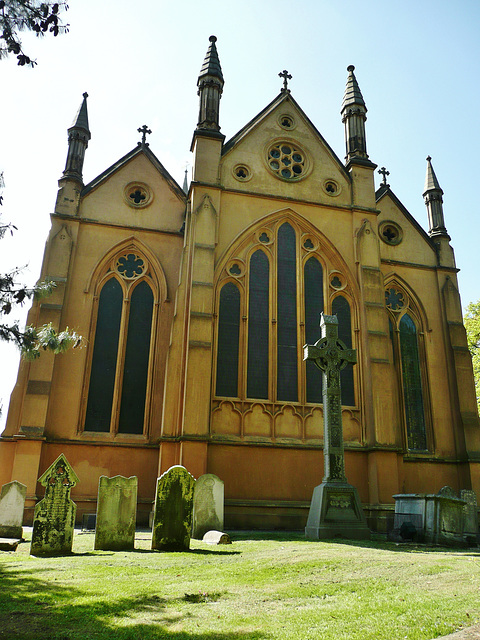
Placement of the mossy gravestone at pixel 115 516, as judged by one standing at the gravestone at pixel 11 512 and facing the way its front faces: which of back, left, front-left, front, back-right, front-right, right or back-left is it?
front-left

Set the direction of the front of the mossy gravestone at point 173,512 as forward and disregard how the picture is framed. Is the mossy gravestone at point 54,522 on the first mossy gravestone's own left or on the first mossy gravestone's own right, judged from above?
on the first mossy gravestone's own right

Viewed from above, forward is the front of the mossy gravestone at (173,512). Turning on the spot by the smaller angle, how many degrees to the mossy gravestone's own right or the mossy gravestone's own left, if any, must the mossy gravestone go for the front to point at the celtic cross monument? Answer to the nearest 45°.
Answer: approximately 135° to the mossy gravestone's own left

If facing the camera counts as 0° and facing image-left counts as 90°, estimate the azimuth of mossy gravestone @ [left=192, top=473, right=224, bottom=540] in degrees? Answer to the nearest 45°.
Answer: approximately 0°

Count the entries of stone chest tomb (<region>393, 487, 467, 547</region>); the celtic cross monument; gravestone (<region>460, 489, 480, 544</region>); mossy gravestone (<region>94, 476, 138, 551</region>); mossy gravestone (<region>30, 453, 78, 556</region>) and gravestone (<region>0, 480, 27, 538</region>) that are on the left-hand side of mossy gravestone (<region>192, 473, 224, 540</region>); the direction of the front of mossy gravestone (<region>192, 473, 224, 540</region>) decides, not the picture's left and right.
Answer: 3

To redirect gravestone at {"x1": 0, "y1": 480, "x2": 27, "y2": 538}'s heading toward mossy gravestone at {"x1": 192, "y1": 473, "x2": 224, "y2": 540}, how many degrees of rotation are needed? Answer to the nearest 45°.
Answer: approximately 90° to its left

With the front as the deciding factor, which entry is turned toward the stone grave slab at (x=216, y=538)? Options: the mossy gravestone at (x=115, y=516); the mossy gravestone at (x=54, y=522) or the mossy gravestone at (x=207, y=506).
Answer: the mossy gravestone at (x=207, y=506)

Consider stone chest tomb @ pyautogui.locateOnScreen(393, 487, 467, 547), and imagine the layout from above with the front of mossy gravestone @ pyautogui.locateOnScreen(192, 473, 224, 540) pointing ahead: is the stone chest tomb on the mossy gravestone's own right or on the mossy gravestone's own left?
on the mossy gravestone's own left

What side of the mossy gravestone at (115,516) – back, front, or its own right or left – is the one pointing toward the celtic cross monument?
left
